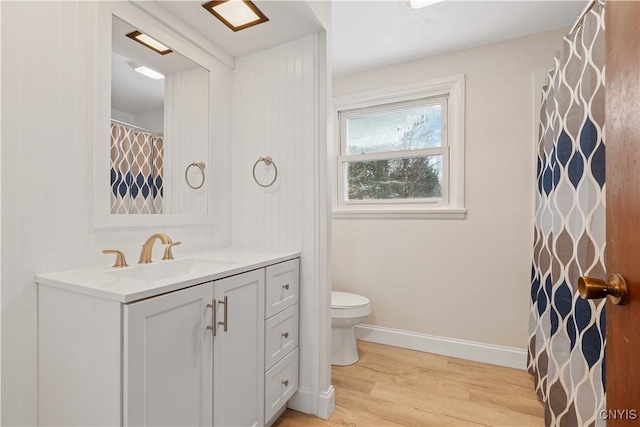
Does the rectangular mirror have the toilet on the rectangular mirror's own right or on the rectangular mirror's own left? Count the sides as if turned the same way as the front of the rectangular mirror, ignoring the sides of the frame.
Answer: on the rectangular mirror's own left

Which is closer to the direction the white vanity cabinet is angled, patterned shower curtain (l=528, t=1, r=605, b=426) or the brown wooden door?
the brown wooden door

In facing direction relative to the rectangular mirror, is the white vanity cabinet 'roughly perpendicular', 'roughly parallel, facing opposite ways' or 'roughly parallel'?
roughly parallel

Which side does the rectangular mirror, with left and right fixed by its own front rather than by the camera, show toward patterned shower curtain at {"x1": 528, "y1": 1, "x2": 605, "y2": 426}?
front

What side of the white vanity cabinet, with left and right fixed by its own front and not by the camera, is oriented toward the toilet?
left

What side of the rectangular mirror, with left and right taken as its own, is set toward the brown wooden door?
front

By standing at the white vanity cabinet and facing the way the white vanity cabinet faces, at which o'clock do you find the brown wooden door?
The brown wooden door is roughly at 12 o'clock from the white vanity cabinet.

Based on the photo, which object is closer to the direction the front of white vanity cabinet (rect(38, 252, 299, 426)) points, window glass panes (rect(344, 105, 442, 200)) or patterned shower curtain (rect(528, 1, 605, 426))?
the patterned shower curtain

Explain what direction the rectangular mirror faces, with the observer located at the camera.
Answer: facing the viewer and to the right of the viewer

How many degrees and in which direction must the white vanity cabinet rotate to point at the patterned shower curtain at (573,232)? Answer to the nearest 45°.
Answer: approximately 45° to its left

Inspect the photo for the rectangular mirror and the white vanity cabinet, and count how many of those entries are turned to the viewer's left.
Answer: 0

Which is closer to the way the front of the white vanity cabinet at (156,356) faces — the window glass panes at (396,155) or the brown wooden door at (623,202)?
the brown wooden door

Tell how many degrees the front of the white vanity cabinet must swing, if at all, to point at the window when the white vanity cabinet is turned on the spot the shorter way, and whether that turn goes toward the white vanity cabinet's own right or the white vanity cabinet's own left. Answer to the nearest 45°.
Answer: approximately 90° to the white vanity cabinet's own left
